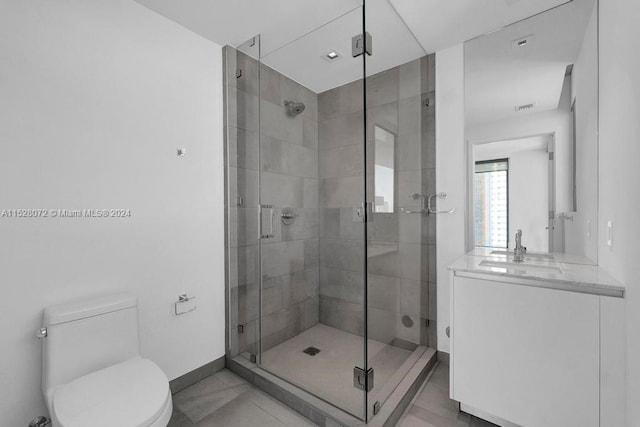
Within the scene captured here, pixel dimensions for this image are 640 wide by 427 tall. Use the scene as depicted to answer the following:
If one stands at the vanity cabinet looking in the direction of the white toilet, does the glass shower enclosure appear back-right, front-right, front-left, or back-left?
front-right

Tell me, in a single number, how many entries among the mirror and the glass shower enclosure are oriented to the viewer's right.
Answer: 0

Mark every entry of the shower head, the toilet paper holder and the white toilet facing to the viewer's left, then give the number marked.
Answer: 0

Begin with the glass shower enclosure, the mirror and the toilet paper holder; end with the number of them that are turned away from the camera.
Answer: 0

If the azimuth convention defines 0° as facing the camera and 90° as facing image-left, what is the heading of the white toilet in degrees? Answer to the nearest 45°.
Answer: approximately 315°

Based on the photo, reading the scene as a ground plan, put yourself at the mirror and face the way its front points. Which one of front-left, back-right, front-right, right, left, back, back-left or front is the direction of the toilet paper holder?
front

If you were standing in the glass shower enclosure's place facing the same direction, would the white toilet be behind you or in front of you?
in front

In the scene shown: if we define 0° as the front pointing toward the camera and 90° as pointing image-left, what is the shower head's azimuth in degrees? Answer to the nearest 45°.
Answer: approximately 315°

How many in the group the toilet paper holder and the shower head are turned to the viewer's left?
0

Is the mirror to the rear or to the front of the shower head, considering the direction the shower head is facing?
to the front

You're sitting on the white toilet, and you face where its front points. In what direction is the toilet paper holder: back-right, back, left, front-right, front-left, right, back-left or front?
left

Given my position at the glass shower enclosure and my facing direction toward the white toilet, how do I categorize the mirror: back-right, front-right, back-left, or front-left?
back-left

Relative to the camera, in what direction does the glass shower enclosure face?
facing the viewer and to the left of the viewer

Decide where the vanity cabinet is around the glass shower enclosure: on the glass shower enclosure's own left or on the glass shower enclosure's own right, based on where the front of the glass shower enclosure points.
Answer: on the glass shower enclosure's own left
